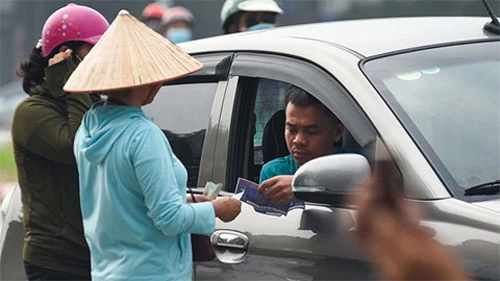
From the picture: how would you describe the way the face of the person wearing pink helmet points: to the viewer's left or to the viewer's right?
to the viewer's right

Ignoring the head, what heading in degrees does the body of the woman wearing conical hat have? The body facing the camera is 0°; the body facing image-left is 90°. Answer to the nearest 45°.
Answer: approximately 225°

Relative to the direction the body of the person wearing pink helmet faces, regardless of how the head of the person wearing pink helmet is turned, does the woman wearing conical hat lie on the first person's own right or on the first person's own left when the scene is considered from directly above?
on the first person's own right

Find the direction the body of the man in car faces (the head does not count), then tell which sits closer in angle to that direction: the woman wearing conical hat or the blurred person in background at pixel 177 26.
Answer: the woman wearing conical hat

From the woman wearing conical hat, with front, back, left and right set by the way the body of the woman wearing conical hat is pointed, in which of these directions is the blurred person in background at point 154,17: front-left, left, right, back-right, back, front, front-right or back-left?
front-left

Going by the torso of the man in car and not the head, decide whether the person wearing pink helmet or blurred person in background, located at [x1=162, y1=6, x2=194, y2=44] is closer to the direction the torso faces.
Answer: the person wearing pink helmet

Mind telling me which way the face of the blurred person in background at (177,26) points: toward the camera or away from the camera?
toward the camera

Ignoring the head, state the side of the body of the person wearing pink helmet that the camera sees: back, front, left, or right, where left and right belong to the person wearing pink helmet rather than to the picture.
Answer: right

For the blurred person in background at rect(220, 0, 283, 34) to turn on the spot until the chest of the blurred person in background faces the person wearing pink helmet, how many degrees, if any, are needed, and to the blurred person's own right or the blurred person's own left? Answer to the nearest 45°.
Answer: approximately 45° to the blurred person's own right

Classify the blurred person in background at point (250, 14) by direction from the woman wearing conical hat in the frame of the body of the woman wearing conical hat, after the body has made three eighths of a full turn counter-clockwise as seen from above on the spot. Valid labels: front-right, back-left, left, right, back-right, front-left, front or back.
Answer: right

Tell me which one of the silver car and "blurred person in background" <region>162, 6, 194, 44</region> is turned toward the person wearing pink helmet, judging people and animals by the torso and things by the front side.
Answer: the blurred person in background

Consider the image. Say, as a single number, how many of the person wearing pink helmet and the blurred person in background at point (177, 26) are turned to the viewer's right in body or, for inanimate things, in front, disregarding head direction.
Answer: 1

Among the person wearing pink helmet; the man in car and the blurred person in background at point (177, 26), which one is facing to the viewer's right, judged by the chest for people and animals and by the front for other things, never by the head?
the person wearing pink helmet

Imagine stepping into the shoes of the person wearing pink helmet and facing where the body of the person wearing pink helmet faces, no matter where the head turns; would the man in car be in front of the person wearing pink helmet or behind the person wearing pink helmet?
in front

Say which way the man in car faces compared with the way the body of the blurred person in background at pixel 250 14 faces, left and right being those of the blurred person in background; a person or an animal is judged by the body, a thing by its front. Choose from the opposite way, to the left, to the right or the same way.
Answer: to the right

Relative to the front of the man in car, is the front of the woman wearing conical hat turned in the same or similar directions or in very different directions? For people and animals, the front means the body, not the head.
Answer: very different directions

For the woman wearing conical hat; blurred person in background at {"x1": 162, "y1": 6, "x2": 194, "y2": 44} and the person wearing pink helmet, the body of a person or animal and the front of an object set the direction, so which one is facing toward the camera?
the blurred person in background

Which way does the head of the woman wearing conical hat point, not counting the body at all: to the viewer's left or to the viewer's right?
to the viewer's right
